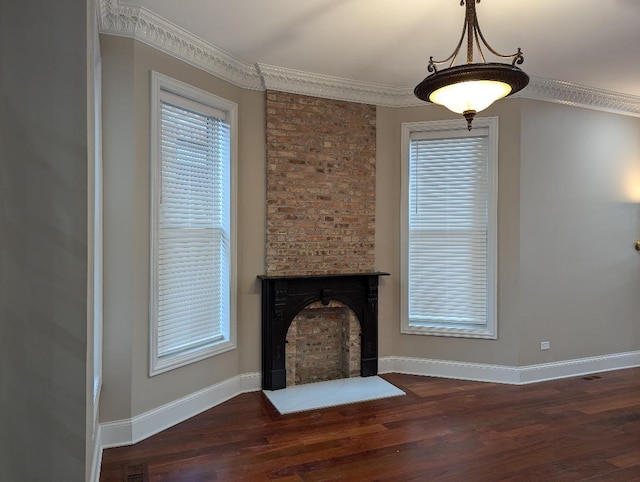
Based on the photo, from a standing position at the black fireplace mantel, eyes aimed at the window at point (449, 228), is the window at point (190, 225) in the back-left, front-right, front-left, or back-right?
back-right

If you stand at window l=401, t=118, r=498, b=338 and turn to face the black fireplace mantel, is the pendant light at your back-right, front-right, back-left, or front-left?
front-left

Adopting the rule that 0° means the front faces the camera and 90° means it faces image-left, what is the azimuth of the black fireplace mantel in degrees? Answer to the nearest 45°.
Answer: approximately 315°

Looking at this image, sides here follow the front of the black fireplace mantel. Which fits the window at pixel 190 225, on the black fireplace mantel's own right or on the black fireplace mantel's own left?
on the black fireplace mantel's own right

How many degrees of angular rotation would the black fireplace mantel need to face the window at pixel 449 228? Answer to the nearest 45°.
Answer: approximately 45° to its left

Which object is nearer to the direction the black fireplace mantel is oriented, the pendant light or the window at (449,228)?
the pendant light

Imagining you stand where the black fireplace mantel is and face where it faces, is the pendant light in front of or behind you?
in front

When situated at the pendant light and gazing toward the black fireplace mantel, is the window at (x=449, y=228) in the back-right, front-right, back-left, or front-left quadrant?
front-right
